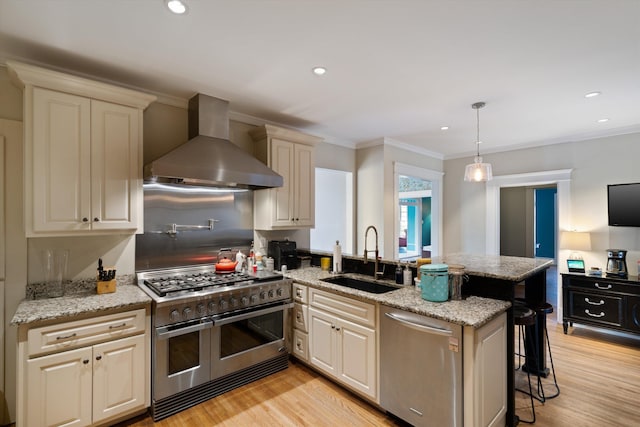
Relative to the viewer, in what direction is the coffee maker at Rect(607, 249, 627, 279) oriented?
toward the camera

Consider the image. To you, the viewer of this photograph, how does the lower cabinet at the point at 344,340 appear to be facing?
facing the viewer and to the left of the viewer

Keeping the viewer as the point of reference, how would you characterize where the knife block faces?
facing the viewer

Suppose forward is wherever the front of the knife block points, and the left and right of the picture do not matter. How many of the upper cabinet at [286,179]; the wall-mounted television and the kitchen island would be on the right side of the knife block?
0

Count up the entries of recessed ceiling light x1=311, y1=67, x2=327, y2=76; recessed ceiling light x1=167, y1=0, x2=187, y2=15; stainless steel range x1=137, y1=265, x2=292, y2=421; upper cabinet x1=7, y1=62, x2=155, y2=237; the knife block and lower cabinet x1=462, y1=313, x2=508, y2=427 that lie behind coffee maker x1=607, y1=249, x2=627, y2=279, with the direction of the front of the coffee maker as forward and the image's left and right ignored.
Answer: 0

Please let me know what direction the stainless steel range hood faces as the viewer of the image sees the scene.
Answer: facing the viewer and to the right of the viewer

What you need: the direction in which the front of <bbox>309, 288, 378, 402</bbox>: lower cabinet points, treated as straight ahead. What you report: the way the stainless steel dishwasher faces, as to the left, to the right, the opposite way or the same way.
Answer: the same way

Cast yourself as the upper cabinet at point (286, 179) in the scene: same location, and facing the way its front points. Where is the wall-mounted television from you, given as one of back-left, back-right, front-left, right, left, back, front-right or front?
front-left

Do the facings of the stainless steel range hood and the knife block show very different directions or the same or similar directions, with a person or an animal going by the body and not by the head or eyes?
same or similar directions

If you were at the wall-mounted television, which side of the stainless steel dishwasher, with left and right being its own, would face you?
back

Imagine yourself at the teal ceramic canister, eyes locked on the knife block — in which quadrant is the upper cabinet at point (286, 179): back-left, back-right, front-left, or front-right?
front-right

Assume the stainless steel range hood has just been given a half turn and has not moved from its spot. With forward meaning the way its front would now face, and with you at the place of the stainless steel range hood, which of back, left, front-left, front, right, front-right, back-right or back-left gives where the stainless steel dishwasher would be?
back
